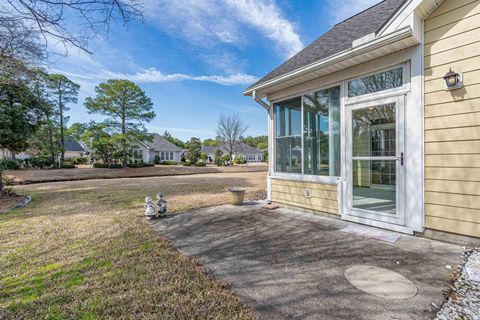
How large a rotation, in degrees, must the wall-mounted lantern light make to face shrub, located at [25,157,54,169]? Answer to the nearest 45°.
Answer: approximately 45° to its right

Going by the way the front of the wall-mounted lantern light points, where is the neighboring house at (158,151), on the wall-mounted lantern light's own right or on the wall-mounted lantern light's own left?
on the wall-mounted lantern light's own right

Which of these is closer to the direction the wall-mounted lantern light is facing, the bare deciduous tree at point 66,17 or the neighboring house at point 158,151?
the bare deciduous tree

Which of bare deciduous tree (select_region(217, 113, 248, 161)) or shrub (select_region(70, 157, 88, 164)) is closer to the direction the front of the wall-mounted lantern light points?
the shrub

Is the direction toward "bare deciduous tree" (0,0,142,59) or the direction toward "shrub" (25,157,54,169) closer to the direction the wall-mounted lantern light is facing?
the bare deciduous tree

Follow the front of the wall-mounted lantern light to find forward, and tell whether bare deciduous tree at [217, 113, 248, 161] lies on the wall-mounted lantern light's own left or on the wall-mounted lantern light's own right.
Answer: on the wall-mounted lantern light's own right

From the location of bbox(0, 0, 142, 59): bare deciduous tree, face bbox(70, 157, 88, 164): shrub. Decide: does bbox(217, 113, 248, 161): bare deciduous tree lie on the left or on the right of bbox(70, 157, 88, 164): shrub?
right

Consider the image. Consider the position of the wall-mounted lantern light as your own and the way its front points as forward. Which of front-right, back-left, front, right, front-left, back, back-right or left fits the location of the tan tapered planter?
front-right

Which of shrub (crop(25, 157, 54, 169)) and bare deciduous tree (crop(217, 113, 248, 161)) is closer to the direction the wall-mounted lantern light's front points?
the shrub

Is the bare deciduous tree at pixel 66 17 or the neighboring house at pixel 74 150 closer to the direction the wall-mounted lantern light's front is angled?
the bare deciduous tree

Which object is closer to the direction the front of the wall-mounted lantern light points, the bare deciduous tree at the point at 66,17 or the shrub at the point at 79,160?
the bare deciduous tree

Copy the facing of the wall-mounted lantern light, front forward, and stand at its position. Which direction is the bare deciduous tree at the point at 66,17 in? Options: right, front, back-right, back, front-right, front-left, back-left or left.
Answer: front

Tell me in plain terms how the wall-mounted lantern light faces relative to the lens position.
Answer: facing the viewer and to the left of the viewer

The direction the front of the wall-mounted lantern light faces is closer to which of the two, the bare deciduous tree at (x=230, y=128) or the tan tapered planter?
the tan tapered planter

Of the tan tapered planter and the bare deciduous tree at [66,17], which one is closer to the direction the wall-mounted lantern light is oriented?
the bare deciduous tree

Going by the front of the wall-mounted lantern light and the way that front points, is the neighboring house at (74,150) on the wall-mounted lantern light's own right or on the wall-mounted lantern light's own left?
on the wall-mounted lantern light's own right
